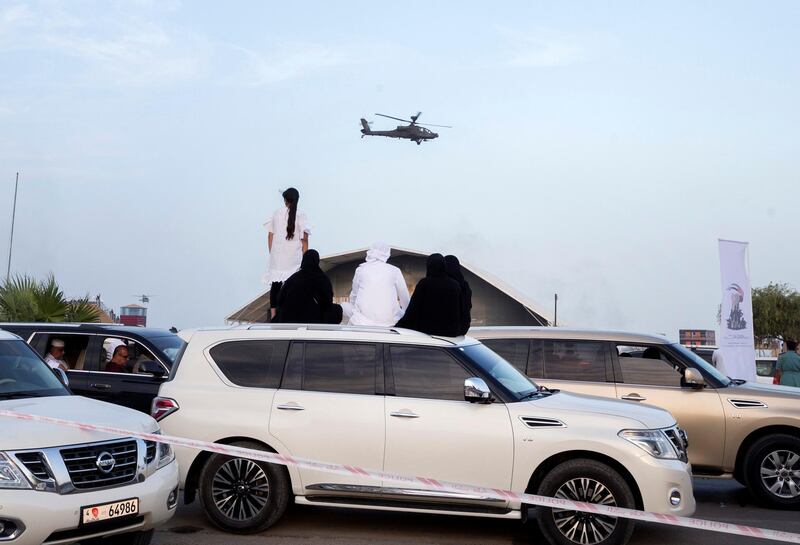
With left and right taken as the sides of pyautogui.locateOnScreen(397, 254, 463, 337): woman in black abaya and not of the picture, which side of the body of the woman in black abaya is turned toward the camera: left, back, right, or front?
back

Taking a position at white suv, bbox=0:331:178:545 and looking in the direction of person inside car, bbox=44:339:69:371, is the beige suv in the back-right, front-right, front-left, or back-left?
front-right

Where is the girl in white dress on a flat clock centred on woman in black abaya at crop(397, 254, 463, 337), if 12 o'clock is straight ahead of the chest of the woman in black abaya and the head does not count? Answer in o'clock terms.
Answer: The girl in white dress is roughly at 10 o'clock from the woman in black abaya.

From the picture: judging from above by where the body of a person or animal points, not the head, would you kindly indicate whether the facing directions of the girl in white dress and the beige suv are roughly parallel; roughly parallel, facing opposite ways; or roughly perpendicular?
roughly perpendicular

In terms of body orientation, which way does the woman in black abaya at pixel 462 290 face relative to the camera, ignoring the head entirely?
away from the camera

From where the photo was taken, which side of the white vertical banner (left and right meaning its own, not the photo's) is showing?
front

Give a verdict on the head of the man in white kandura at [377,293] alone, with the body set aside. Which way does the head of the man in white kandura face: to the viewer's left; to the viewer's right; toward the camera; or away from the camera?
away from the camera

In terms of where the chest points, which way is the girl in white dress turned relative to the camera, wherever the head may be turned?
away from the camera

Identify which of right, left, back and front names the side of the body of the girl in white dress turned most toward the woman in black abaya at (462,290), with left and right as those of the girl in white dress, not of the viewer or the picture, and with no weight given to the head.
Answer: right

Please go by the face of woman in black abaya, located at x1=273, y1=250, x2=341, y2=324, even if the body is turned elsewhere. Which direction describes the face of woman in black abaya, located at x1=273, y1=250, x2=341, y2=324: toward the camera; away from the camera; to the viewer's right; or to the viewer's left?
away from the camera

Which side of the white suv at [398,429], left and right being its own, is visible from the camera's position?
right

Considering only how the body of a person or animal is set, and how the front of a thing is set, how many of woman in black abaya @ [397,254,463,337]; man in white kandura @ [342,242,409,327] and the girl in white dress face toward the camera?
0

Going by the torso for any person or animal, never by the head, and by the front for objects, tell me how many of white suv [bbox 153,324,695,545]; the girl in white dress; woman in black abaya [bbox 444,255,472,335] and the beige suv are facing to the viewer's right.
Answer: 2

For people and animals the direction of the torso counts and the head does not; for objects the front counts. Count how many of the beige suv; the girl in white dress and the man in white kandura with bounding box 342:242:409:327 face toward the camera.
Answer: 0

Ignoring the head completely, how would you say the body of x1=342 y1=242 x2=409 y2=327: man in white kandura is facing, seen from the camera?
away from the camera

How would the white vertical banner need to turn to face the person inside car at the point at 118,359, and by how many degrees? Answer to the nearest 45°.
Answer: approximately 45° to its right

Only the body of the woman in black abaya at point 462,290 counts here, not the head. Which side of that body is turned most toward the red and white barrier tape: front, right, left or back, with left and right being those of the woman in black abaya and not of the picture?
back

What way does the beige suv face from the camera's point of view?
to the viewer's right
